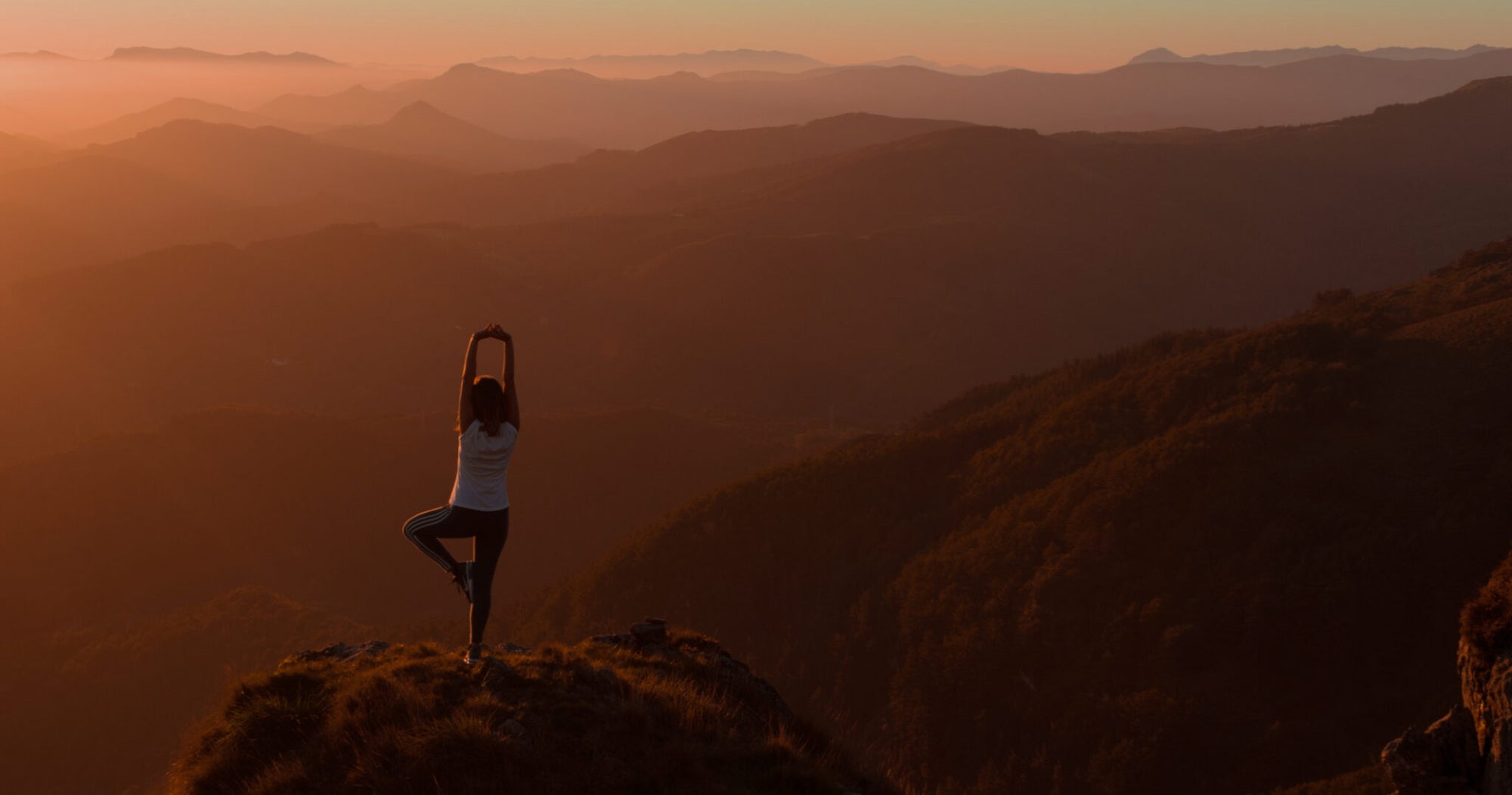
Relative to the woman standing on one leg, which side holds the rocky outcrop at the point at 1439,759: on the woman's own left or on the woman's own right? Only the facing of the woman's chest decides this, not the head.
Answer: on the woman's own right

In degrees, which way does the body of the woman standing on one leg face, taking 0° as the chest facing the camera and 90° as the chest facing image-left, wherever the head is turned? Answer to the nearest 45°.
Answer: approximately 180°

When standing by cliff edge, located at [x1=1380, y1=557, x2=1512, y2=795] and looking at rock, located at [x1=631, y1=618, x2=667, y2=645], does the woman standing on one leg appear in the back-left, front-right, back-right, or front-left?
front-left

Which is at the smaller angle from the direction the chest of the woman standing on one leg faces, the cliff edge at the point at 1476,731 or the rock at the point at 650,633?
the rock

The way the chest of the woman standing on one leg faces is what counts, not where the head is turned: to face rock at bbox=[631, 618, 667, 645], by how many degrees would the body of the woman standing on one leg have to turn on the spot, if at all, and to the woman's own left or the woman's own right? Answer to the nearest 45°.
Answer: approximately 45° to the woman's own right

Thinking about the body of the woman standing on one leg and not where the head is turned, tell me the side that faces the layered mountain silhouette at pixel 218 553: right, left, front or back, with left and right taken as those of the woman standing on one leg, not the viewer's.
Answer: front

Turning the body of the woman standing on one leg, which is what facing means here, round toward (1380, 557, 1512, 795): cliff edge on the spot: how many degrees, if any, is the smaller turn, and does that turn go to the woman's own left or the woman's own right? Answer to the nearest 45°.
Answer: approximately 135° to the woman's own right

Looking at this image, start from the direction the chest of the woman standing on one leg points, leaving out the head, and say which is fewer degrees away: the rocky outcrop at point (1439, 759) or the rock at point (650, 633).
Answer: the rock

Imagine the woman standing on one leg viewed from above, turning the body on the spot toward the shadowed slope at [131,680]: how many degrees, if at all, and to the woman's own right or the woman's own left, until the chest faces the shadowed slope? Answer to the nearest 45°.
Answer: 0° — they already face it

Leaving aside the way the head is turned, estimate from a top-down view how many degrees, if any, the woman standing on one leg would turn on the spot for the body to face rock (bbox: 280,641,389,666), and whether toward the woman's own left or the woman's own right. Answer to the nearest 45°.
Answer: approximately 45° to the woman's own left

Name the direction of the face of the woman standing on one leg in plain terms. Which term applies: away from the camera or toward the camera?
away from the camera
